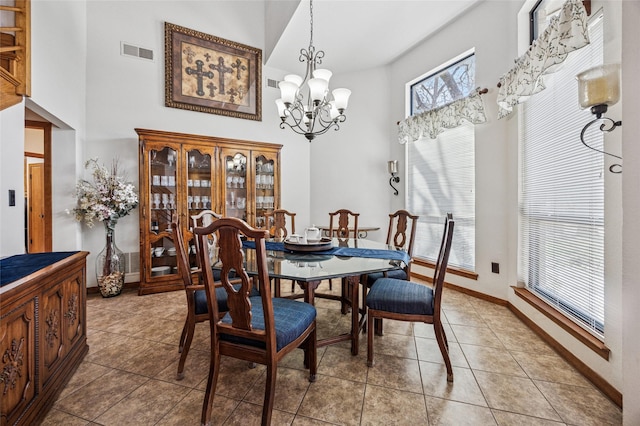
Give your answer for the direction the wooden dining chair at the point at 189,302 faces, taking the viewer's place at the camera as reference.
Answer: facing to the right of the viewer

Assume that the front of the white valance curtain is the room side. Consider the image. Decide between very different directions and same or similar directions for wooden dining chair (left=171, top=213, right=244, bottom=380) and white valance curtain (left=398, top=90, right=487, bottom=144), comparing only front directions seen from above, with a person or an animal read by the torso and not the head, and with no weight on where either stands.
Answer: very different directions

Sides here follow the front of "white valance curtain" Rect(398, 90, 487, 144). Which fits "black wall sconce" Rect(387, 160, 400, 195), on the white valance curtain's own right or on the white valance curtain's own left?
on the white valance curtain's own right

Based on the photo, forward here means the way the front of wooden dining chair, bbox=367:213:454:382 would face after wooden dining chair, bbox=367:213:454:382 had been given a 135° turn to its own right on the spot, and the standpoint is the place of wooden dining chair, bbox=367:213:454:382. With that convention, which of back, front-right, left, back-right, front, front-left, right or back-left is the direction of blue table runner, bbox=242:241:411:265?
left

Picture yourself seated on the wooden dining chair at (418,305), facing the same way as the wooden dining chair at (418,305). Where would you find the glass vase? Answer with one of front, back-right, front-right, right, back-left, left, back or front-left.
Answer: front

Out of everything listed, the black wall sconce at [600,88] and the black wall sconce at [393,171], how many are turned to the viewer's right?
0

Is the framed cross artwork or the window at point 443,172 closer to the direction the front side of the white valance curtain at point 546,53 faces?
the framed cross artwork

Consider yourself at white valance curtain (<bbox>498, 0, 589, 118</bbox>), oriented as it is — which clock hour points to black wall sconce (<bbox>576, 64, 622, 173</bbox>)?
The black wall sconce is roughly at 10 o'clock from the white valance curtain.

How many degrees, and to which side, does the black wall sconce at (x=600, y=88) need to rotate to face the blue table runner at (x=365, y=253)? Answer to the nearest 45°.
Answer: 0° — it already faces it

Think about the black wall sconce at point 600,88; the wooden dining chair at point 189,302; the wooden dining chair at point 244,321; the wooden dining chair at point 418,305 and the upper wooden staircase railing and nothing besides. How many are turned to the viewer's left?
2

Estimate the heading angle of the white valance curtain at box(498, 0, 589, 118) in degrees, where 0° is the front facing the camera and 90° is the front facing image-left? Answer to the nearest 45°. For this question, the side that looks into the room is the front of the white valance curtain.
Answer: approximately 45°

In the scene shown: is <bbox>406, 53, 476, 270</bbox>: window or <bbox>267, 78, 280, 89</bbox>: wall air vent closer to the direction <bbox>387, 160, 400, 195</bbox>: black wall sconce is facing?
the wall air vent

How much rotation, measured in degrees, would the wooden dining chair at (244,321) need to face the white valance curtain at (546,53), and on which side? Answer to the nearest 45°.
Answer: approximately 45° to its right

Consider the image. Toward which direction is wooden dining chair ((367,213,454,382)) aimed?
to the viewer's left

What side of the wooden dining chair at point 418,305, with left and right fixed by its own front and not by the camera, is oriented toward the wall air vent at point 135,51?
front

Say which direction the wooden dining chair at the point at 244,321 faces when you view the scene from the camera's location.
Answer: facing away from the viewer and to the right of the viewer
